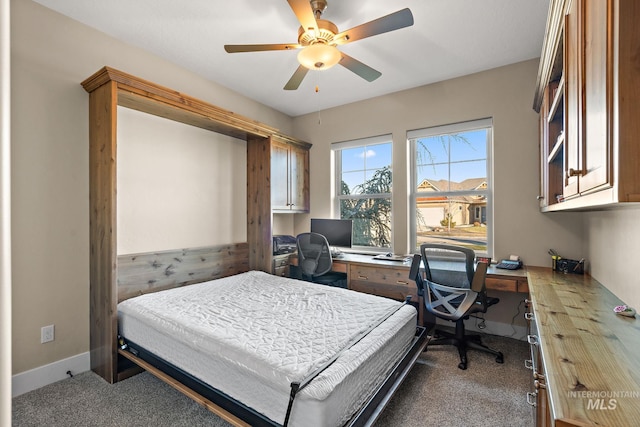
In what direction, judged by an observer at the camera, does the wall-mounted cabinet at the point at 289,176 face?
facing the viewer and to the right of the viewer

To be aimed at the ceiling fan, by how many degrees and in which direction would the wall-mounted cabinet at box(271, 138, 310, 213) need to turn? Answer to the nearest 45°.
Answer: approximately 45° to its right

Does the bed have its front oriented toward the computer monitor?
no

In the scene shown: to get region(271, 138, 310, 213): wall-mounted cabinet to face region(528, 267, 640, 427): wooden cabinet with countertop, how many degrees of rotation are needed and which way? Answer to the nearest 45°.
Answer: approximately 45° to its right

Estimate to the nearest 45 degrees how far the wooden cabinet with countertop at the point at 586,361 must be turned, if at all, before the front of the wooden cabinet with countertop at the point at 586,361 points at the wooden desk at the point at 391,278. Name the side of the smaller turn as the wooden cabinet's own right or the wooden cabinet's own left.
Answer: approximately 45° to the wooden cabinet's own right

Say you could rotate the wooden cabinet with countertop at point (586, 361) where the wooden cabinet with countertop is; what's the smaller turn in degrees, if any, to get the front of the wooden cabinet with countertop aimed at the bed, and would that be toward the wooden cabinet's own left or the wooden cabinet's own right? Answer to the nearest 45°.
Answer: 0° — it already faces it

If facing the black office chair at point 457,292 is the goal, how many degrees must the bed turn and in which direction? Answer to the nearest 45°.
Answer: approximately 45° to its left

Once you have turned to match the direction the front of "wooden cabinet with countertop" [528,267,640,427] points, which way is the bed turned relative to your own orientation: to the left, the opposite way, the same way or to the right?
the opposite way

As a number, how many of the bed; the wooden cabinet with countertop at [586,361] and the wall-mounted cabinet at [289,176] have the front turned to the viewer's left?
1

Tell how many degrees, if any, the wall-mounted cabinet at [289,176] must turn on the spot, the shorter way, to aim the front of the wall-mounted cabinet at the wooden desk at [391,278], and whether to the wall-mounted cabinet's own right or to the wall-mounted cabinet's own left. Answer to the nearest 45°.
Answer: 0° — it already faces it

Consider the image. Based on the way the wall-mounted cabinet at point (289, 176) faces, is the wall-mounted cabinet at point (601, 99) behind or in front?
in front

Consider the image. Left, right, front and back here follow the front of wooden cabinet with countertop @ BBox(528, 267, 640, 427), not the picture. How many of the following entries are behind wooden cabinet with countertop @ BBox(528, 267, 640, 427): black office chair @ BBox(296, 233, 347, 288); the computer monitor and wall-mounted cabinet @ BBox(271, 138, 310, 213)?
0

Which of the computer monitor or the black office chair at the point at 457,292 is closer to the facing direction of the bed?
the black office chair

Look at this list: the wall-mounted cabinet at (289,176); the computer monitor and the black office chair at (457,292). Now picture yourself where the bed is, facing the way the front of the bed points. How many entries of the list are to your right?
0

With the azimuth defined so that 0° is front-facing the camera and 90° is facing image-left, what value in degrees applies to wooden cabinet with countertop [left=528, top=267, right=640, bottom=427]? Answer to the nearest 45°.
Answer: approximately 90°

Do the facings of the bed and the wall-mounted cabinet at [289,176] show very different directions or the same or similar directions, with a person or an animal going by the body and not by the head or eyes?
same or similar directions
